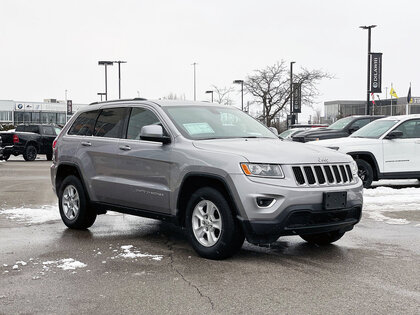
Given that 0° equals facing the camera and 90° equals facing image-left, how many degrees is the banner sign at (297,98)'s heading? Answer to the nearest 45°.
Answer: approximately 0°

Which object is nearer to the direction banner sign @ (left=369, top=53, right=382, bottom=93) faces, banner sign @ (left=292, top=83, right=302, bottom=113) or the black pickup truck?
the black pickup truck

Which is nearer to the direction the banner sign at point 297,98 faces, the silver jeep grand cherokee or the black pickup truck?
the silver jeep grand cherokee

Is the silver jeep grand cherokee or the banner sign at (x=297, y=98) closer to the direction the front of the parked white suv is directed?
the silver jeep grand cherokee

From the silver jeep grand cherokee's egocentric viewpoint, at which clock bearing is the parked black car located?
The parked black car is roughly at 8 o'clock from the silver jeep grand cherokee.

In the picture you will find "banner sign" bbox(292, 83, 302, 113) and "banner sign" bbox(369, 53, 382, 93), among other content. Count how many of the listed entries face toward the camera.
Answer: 2

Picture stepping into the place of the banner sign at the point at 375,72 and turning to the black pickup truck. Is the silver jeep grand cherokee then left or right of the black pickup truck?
left

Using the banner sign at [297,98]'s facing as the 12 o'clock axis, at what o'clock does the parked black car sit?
The parked black car is roughly at 12 o'clock from the banner sign.
